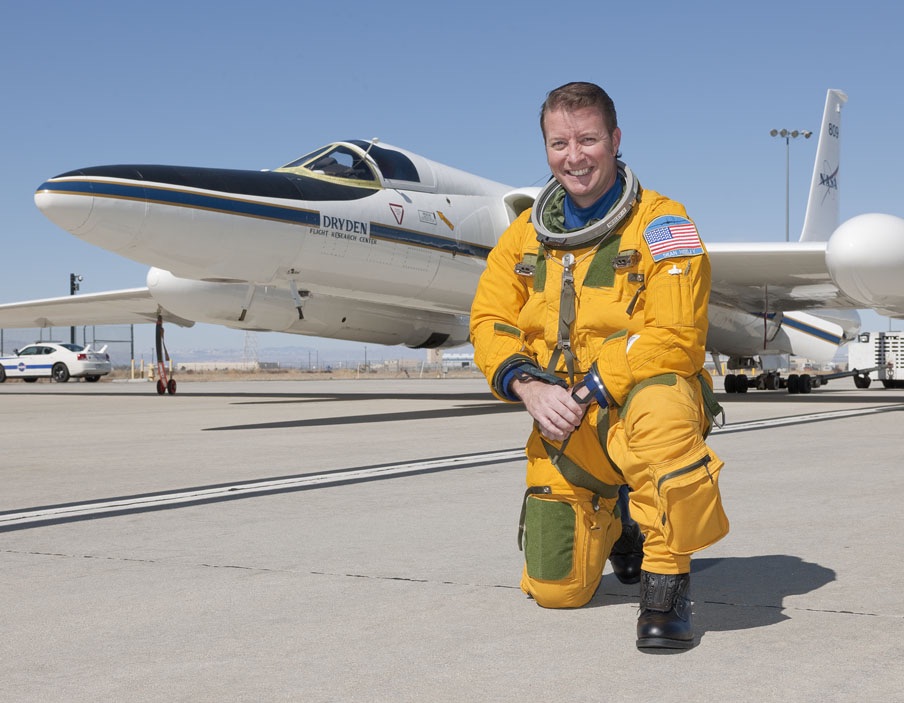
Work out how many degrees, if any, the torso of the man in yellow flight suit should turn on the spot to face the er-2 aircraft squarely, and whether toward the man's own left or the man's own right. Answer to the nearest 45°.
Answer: approximately 180°

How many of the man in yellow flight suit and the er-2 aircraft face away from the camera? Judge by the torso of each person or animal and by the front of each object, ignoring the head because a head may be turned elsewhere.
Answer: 0

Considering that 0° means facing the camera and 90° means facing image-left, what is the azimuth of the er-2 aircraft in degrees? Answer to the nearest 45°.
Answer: approximately 45°

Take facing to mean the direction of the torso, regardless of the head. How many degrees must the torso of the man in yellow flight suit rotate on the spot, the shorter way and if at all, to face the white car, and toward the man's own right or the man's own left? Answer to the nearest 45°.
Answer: approximately 135° to the man's own right

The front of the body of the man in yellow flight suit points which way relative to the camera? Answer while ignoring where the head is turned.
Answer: toward the camera

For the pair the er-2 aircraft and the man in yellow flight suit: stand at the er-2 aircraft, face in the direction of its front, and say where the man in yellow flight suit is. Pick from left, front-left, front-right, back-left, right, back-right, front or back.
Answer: front-left

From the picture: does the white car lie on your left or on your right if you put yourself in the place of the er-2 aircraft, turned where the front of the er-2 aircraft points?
on your right

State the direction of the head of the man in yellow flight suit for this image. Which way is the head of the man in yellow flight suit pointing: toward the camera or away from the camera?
toward the camera
